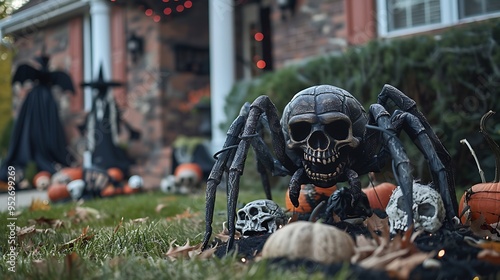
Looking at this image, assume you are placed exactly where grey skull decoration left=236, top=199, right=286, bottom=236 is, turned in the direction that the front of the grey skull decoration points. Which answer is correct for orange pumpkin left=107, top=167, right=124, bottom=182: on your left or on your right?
on your right

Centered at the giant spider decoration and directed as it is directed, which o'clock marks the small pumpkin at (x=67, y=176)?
The small pumpkin is roughly at 5 o'clock from the giant spider decoration.

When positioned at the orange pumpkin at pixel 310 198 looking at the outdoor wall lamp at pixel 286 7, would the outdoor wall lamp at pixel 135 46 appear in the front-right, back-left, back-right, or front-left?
front-left

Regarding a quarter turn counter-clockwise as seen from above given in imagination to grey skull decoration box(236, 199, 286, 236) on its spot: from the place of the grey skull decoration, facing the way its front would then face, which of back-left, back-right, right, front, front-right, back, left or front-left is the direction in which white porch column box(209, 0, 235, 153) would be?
back-left

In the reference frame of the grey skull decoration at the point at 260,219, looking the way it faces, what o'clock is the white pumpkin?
The white pumpkin is roughly at 10 o'clock from the grey skull decoration.

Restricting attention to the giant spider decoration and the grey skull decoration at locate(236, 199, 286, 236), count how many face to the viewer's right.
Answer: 0

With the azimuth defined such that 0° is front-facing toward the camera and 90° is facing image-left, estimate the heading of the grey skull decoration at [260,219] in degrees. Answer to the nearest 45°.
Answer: approximately 45°

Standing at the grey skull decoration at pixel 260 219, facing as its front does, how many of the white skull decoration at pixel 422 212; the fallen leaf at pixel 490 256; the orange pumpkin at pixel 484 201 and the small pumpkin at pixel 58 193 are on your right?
1

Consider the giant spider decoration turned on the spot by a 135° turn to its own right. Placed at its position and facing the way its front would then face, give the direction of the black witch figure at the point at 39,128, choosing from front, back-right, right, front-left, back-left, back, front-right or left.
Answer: front

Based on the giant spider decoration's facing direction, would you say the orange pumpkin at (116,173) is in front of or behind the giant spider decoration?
behind

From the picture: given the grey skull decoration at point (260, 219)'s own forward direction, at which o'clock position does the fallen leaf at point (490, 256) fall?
The fallen leaf is roughly at 9 o'clock from the grey skull decoration.

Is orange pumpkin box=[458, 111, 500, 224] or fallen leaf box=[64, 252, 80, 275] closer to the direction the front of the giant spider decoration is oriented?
the fallen leaf

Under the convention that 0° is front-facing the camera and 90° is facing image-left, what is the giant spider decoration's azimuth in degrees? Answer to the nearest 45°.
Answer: approximately 0°

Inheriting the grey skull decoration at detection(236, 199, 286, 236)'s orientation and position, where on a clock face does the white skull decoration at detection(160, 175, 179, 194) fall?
The white skull decoration is roughly at 4 o'clock from the grey skull decoration.

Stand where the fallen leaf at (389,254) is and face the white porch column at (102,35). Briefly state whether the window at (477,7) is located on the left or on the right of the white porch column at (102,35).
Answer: right

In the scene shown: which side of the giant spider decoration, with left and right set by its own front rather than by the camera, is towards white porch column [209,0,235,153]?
back

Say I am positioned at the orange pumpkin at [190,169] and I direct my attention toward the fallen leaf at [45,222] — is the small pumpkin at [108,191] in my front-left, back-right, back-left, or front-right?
front-right

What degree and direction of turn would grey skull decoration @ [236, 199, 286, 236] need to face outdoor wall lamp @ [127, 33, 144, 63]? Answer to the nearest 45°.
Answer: approximately 135° to its right
